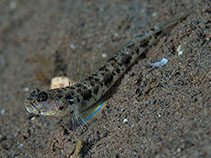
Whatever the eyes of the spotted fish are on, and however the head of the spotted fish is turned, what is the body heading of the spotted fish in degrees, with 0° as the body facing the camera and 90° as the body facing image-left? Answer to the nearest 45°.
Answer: approximately 45°
